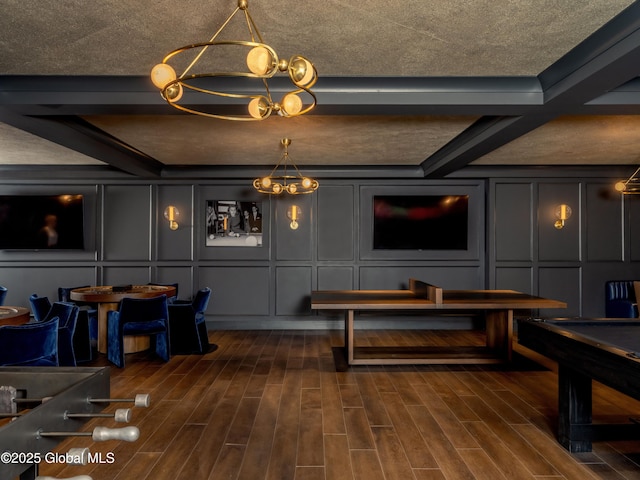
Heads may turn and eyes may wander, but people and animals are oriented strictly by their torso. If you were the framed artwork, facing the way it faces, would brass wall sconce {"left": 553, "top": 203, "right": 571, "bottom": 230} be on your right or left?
on your left

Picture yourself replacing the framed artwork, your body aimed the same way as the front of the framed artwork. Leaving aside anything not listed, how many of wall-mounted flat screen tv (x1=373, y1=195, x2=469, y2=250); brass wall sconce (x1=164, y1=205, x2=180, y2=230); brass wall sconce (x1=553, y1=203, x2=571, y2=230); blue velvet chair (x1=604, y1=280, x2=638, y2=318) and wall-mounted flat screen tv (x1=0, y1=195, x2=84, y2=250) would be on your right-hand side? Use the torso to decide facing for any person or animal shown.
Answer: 2

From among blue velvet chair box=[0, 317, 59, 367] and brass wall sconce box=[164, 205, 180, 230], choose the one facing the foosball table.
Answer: the brass wall sconce

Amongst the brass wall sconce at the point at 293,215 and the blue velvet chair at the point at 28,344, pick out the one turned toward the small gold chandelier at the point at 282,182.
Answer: the brass wall sconce

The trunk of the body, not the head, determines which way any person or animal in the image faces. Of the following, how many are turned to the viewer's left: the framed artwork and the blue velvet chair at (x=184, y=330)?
1

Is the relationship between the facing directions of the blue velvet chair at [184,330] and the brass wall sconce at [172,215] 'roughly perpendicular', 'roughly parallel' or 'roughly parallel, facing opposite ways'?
roughly perpendicular

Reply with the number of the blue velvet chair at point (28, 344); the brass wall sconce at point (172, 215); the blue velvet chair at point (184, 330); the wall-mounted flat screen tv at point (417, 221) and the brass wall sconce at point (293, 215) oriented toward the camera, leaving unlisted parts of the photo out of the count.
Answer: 3

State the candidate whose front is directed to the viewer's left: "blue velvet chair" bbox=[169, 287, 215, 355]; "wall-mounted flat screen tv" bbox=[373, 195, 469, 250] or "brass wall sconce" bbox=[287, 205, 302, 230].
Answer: the blue velvet chair

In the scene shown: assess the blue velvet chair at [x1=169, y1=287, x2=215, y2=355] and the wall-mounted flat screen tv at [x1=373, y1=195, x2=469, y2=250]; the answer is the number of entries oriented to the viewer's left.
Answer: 1
